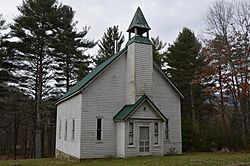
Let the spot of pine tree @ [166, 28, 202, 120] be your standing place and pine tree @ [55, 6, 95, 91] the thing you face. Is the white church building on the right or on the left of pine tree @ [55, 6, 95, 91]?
left

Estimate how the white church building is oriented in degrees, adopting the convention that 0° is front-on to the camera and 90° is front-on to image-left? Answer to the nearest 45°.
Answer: approximately 315°

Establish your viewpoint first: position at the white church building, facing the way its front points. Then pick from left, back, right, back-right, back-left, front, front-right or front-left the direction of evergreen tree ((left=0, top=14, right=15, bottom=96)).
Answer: back

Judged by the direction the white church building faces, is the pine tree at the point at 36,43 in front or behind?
behind

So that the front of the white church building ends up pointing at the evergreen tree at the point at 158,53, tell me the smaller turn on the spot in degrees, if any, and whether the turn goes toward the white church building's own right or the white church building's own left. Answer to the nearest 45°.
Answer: approximately 135° to the white church building's own left

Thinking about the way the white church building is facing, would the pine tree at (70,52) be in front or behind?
behind
